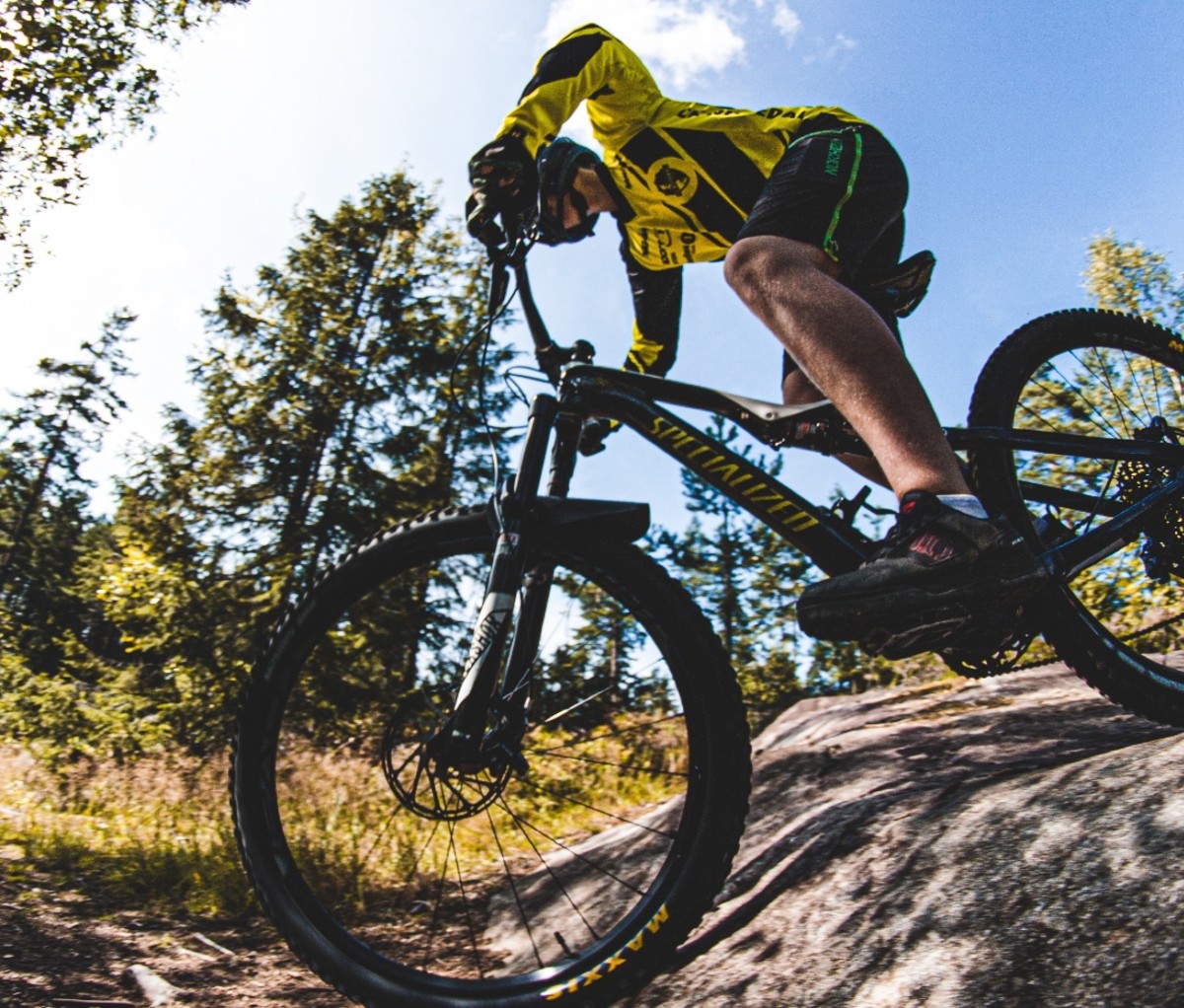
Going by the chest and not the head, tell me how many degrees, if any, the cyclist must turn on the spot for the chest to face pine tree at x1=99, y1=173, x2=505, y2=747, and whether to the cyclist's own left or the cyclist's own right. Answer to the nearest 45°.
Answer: approximately 45° to the cyclist's own right

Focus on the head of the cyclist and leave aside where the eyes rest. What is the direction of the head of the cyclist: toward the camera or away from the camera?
toward the camera

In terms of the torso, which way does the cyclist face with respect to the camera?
to the viewer's left
